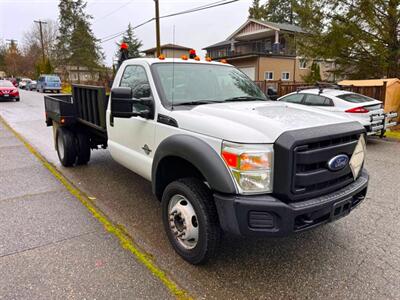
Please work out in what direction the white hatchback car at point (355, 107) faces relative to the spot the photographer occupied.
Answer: facing away from the viewer and to the left of the viewer

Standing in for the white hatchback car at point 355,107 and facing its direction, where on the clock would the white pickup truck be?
The white pickup truck is roughly at 8 o'clock from the white hatchback car.

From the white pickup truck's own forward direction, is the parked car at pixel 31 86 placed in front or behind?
behind

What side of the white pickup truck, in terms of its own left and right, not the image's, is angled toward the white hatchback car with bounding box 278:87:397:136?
left

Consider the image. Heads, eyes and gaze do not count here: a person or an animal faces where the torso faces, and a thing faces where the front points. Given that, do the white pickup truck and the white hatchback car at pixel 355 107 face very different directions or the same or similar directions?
very different directions

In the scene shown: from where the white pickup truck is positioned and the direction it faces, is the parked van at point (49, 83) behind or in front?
behind

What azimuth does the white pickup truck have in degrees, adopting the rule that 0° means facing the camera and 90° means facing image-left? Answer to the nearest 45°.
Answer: approximately 315°

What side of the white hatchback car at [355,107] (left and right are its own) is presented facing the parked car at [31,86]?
front

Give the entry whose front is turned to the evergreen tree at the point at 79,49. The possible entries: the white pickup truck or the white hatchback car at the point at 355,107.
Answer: the white hatchback car

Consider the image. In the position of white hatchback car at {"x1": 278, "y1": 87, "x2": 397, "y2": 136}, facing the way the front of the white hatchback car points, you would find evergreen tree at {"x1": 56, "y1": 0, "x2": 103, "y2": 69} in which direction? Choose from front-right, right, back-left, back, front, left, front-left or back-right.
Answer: front

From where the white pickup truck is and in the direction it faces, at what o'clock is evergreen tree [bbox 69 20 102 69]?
The evergreen tree is roughly at 7 o'clock from the white pickup truck.
